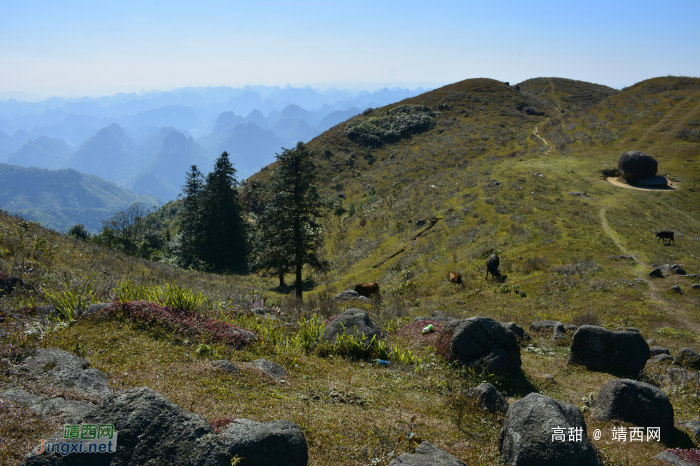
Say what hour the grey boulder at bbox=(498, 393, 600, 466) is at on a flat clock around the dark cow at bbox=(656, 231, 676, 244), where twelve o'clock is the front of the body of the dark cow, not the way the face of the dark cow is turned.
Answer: The grey boulder is roughly at 9 o'clock from the dark cow.

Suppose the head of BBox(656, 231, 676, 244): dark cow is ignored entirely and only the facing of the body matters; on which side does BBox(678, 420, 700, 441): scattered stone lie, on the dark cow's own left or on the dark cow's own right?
on the dark cow's own left

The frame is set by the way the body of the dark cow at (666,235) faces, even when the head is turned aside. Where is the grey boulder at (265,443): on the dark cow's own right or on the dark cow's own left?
on the dark cow's own left

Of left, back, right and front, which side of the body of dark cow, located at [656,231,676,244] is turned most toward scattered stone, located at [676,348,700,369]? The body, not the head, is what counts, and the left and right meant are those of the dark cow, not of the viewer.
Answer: left

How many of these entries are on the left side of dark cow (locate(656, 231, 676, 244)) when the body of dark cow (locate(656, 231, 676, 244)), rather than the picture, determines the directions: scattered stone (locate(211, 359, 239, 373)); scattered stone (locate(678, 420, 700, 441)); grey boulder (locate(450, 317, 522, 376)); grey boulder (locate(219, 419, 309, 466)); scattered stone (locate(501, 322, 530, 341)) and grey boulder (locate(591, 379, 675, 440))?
6

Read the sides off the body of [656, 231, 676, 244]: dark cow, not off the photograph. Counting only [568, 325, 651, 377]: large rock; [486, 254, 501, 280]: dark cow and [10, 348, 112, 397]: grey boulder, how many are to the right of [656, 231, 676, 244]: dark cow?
0

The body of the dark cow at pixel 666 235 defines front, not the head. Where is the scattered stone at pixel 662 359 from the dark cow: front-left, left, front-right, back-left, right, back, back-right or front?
left

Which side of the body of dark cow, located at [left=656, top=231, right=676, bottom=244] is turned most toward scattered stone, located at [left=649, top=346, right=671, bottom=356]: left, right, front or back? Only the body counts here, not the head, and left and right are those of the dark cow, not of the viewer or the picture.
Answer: left

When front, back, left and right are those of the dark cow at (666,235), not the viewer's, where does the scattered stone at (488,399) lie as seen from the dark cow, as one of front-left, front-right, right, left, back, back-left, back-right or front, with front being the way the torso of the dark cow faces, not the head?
left

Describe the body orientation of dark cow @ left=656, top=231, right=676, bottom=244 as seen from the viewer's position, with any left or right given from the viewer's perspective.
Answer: facing to the left of the viewer

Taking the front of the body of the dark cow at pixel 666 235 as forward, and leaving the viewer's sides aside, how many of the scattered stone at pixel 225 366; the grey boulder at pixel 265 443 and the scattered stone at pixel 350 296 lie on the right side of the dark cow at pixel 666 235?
0

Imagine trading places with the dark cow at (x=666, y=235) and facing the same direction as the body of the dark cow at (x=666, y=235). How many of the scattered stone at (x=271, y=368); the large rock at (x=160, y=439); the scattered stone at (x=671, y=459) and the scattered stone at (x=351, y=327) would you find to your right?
0

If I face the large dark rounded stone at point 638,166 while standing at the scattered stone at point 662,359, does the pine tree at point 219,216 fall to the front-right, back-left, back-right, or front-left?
front-left

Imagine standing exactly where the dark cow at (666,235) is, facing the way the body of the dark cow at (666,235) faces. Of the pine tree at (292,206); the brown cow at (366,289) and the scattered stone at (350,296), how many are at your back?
0
